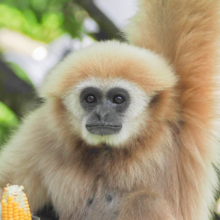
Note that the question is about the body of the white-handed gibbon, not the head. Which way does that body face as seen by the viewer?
toward the camera

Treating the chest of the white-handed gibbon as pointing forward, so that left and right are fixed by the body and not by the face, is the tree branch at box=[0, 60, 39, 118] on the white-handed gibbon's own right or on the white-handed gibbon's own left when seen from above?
on the white-handed gibbon's own right
